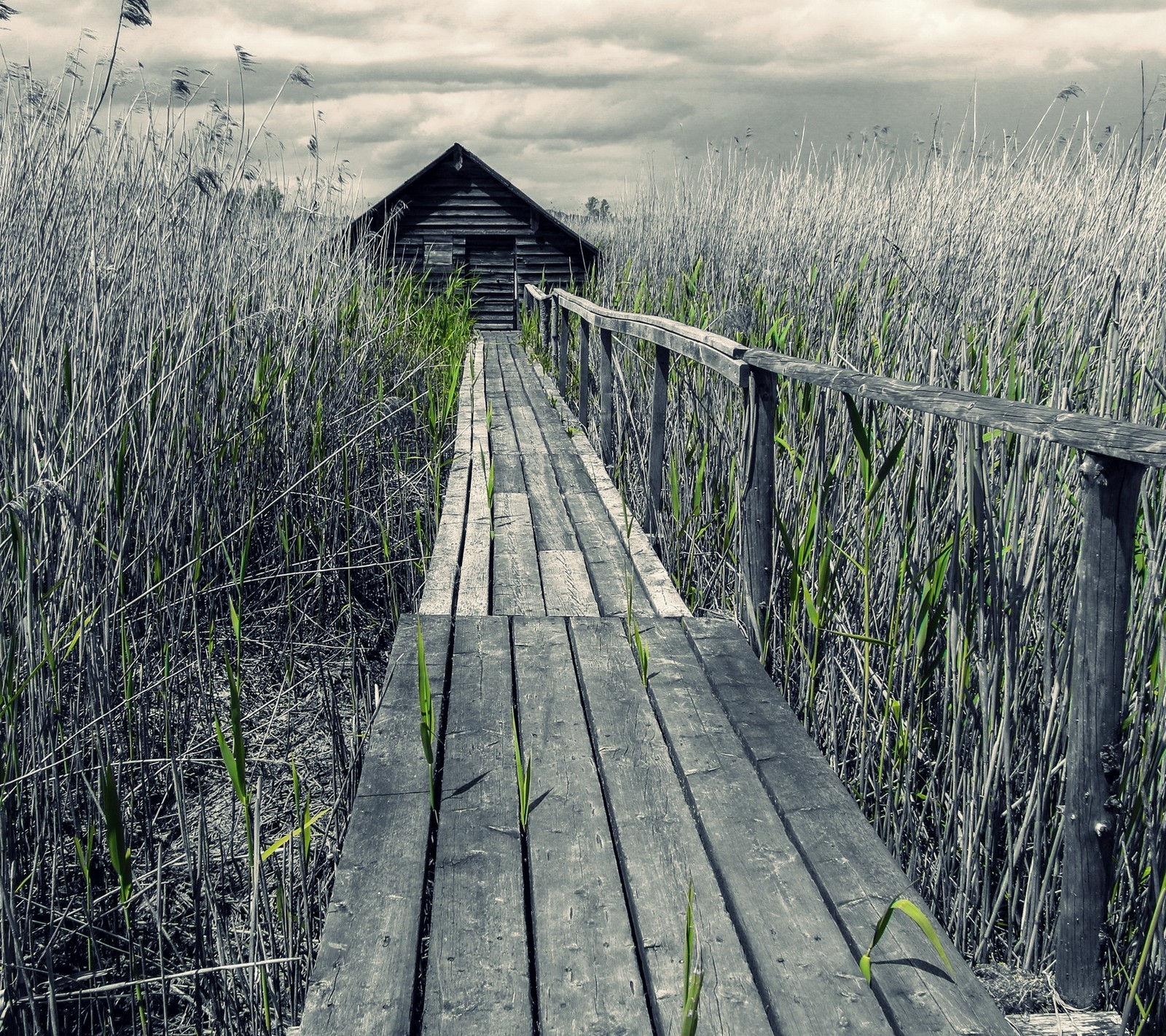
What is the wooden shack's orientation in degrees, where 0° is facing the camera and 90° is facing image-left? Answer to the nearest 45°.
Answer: approximately 0°

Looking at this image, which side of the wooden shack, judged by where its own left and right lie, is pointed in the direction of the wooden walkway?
front

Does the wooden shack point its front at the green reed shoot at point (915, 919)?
yes

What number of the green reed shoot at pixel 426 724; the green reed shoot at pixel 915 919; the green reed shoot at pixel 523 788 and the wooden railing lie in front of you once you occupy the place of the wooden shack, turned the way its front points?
4

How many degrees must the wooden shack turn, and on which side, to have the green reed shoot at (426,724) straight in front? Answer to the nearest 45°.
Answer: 0° — it already faces it

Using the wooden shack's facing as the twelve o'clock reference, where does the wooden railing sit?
The wooden railing is roughly at 12 o'clock from the wooden shack.

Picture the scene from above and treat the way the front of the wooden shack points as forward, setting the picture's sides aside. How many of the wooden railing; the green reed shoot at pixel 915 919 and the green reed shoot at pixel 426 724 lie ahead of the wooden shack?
3
